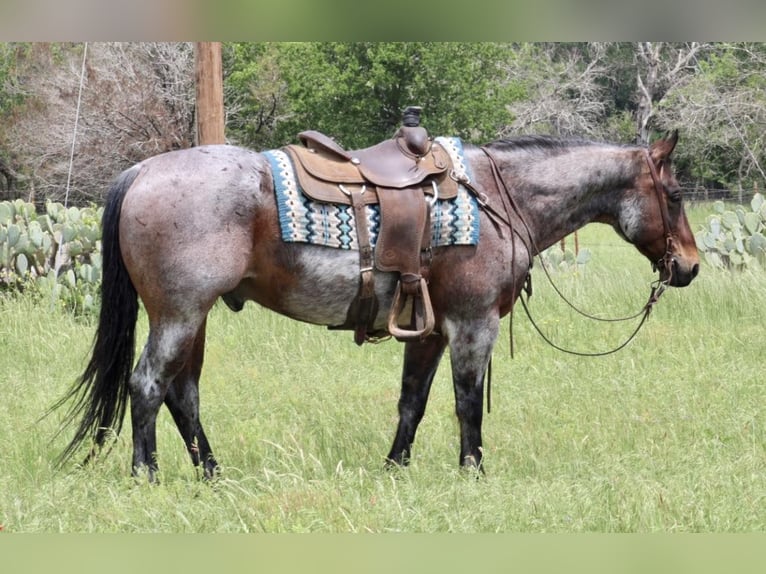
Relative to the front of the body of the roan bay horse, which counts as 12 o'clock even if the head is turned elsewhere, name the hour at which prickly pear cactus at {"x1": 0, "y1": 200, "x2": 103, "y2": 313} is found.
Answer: The prickly pear cactus is roughly at 8 o'clock from the roan bay horse.

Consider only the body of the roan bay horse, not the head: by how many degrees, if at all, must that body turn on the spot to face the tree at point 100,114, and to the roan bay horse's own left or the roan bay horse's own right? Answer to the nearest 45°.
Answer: approximately 90° to the roan bay horse's own left

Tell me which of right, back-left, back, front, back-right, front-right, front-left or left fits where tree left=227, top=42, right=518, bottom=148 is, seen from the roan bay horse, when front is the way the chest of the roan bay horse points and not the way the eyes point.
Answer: left

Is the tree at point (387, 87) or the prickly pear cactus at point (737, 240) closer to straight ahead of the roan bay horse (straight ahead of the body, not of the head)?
the prickly pear cactus

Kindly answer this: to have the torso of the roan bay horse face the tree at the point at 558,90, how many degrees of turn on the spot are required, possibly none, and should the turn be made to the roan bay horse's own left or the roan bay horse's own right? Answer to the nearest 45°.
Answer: approximately 90° to the roan bay horse's own left

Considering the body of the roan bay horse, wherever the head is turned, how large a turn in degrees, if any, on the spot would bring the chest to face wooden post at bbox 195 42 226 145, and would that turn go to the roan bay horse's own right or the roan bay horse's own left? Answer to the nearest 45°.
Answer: approximately 90° to the roan bay horse's own left

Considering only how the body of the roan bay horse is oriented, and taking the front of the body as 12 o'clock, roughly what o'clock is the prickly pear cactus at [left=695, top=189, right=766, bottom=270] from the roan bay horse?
The prickly pear cactus is roughly at 10 o'clock from the roan bay horse.

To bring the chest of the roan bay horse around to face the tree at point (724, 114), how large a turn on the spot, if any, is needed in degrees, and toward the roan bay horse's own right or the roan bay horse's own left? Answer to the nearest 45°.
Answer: approximately 45° to the roan bay horse's own left

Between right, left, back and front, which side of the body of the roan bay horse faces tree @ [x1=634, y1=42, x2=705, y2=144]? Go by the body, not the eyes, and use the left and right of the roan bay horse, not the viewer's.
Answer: left

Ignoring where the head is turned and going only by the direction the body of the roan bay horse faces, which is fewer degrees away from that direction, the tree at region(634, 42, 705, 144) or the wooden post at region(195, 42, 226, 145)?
the tree

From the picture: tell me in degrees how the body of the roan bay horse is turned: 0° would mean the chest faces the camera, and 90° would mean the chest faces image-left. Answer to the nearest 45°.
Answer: approximately 270°
